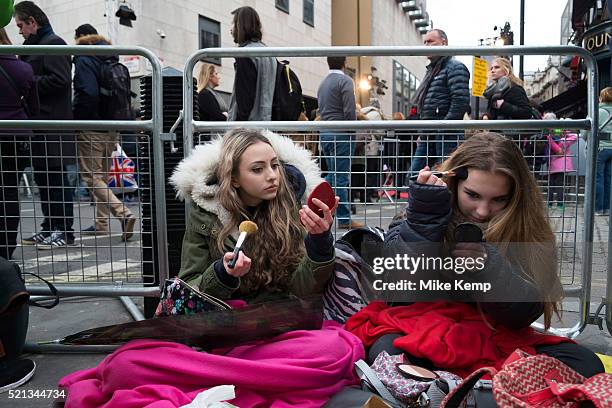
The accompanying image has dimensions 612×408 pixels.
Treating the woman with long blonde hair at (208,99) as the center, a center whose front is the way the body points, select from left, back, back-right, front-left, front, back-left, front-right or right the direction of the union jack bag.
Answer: right

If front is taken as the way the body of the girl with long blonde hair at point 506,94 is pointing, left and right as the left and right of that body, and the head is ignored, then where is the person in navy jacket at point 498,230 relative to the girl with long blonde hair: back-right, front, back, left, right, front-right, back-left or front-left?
front-left

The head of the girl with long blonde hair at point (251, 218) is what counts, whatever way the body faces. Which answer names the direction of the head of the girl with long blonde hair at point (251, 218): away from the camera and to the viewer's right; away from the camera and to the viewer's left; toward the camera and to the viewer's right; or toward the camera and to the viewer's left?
toward the camera and to the viewer's right

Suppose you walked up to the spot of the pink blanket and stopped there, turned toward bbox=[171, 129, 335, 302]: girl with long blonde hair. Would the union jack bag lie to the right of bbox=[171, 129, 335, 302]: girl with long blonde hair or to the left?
left

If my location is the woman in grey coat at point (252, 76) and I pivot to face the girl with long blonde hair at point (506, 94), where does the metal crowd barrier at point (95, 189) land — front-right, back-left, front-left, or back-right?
back-right

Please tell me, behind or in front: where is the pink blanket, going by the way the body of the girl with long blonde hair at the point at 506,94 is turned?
in front

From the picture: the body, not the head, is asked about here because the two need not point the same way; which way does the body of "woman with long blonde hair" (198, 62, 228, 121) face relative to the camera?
to the viewer's right

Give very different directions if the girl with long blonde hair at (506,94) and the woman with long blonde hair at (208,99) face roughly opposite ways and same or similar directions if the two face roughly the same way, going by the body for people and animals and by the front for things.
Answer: very different directions

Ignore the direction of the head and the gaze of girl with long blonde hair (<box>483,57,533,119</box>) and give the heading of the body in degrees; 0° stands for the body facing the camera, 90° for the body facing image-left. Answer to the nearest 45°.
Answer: approximately 45°

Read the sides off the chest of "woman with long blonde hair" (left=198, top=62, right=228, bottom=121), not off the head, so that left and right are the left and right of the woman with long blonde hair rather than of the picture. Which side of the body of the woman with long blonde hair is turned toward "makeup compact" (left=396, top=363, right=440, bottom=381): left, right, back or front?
right

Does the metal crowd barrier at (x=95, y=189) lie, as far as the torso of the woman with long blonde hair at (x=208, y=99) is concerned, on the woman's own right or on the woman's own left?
on the woman's own right

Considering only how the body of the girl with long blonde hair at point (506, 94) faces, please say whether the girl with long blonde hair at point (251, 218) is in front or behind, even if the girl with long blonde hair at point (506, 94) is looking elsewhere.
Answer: in front
